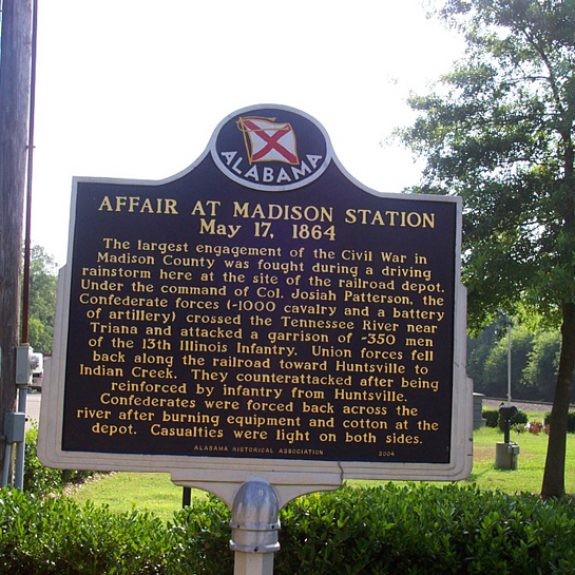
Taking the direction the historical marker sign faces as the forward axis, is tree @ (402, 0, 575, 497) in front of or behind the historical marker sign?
behind

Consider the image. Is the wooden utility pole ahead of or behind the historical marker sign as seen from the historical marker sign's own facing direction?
behind

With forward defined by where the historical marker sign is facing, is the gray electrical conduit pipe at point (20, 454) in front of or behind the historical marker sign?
behind

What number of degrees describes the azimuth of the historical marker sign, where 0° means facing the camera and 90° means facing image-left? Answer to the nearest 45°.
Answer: approximately 0°
